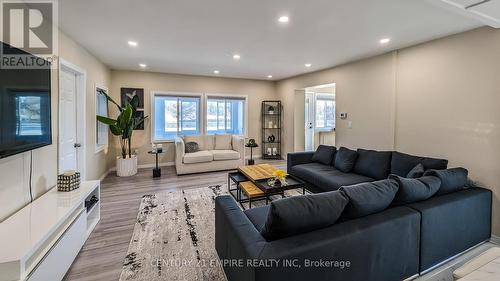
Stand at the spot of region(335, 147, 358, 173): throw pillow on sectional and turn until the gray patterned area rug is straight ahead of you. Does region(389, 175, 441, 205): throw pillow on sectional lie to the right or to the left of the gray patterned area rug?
left

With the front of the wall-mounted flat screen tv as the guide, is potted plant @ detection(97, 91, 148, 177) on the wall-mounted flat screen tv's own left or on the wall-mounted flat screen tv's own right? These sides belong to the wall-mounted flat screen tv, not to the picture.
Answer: on the wall-mounted flat screen tv's own left

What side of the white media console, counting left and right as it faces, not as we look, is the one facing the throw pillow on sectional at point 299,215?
front

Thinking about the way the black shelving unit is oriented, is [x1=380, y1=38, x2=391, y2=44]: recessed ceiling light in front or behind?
in front

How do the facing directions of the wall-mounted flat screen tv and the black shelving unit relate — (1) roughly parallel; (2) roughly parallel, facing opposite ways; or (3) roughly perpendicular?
roughly perpendicular

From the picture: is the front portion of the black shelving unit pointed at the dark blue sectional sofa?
yes

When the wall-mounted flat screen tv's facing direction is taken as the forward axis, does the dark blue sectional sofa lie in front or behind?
in front

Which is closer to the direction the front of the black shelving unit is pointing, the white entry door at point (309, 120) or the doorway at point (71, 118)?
the doorway

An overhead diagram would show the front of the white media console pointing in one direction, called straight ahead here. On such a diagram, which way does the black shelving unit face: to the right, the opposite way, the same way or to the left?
to the right

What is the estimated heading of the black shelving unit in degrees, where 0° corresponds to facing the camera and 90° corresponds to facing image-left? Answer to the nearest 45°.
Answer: approximately 0°
